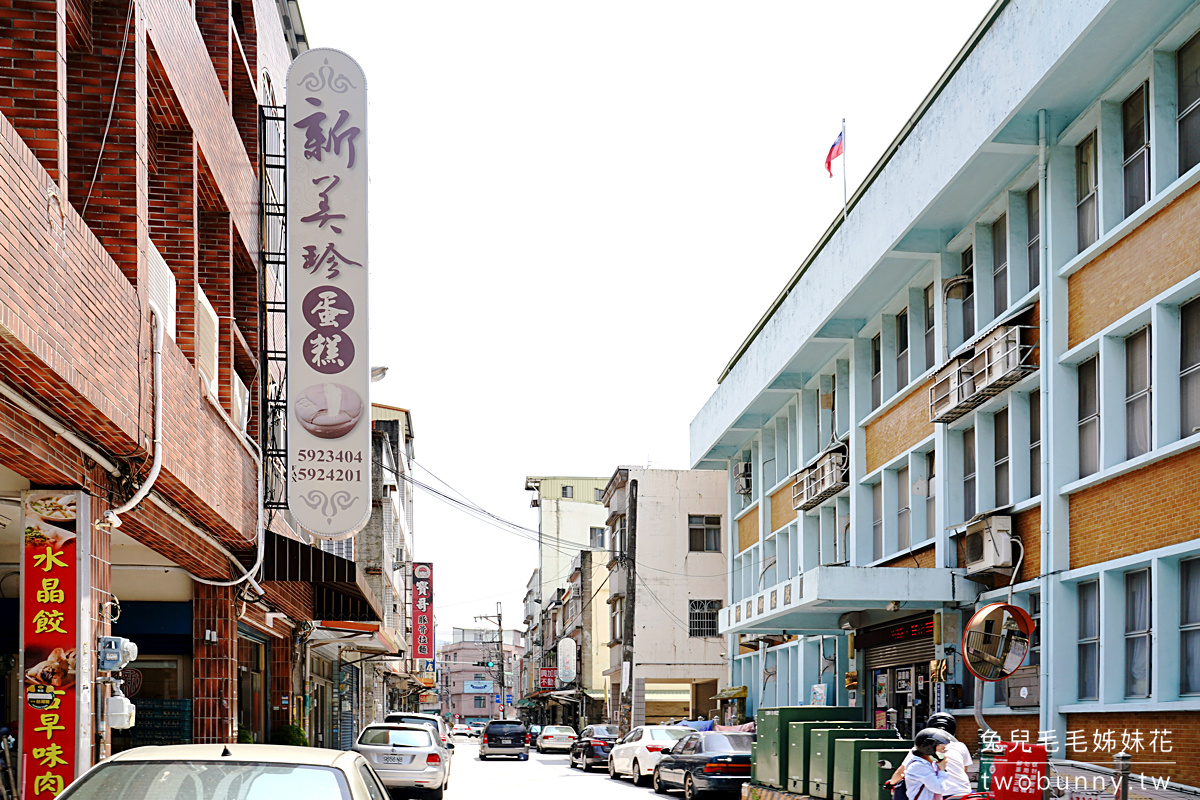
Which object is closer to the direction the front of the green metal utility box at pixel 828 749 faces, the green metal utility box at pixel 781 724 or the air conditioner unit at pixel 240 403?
the air conditioner unit

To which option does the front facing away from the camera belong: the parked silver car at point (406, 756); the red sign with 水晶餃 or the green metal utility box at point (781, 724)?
the parked silver car

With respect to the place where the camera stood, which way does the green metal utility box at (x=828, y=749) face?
facing the viewer and to the left of the viewer

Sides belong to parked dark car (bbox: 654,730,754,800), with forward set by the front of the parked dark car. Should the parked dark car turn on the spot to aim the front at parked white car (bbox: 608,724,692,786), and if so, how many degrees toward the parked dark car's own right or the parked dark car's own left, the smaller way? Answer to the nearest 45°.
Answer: approximately 45° to the parked dark car's own right

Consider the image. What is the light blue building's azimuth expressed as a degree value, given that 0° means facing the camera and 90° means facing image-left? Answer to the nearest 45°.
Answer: approximately 45°

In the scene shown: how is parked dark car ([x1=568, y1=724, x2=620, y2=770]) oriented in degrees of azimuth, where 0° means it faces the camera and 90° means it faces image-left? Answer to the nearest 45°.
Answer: approximately 135°

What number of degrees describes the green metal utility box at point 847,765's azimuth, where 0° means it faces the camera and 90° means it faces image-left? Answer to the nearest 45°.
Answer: approximately 45°

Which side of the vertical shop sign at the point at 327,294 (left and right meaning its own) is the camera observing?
front

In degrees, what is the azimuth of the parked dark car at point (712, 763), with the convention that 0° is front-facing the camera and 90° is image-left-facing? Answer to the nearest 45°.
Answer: approximately 135°

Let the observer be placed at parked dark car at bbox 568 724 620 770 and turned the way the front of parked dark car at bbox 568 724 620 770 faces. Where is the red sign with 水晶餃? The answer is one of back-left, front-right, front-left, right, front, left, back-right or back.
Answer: back-left

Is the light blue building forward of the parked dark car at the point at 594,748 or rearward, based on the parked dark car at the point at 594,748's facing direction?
rearward
